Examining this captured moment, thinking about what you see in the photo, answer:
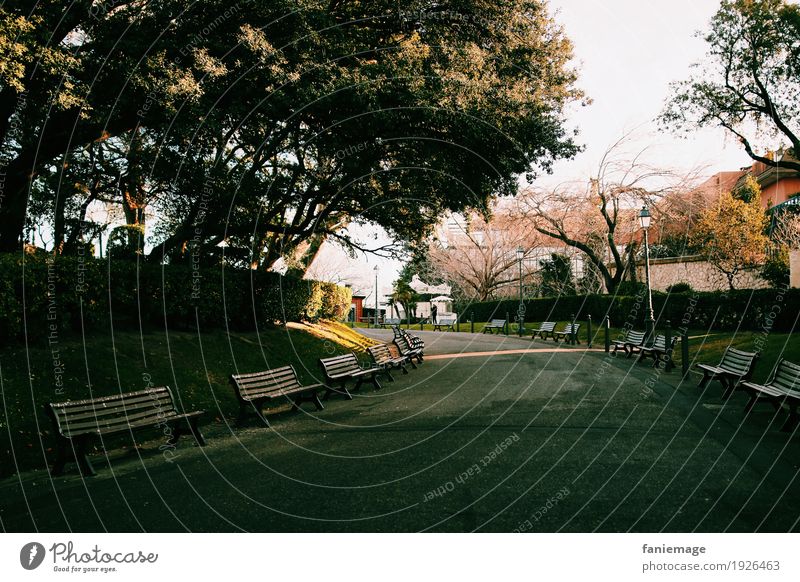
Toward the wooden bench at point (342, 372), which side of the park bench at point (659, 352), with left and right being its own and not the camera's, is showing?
front

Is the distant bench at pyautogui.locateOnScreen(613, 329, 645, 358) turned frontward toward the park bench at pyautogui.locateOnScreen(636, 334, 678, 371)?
no

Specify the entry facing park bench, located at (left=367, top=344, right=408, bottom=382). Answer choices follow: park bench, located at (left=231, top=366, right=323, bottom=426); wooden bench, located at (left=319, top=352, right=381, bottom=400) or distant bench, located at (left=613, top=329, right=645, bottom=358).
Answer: the distant bench

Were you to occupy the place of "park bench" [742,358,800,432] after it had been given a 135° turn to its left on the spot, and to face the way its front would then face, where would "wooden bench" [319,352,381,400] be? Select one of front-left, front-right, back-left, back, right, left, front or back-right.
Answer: back

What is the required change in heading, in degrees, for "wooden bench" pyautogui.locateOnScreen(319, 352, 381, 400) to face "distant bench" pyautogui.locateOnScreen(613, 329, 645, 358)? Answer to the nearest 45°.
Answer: approximately 90° to its left

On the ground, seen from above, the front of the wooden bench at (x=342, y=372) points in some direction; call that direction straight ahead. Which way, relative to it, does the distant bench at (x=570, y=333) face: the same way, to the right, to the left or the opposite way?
to the right

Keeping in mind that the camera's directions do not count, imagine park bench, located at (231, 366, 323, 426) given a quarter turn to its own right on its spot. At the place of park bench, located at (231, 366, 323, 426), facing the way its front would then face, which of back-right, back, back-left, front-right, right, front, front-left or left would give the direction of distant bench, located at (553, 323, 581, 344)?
back

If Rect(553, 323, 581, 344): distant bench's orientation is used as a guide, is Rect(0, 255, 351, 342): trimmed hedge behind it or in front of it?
in front

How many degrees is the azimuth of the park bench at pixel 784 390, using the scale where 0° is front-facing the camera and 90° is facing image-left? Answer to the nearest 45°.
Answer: approximately 45°

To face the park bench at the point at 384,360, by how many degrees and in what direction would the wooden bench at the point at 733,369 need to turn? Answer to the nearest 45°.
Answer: approximately 45° to its right

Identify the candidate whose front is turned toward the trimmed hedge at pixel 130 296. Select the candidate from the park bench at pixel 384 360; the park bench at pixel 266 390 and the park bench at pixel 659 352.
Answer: the park bench at pixel 659 352

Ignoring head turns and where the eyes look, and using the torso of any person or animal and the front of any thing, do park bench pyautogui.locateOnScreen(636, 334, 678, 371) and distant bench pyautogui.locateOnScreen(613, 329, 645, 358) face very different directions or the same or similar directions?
same or similar directions

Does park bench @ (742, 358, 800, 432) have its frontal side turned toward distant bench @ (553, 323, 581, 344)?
no

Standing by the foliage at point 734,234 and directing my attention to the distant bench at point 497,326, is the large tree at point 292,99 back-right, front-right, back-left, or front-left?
front-left

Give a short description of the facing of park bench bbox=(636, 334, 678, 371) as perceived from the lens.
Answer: facing the viewer and to the left of the viewer

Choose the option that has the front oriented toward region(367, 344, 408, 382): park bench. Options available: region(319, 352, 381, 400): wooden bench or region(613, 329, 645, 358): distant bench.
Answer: the distant bench

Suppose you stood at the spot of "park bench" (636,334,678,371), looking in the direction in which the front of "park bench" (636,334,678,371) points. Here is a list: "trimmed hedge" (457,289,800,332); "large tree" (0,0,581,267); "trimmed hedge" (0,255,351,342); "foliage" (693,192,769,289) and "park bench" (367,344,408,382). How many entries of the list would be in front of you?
3
